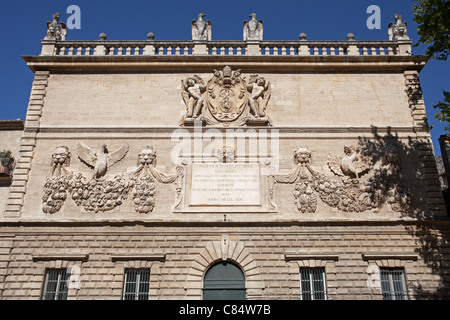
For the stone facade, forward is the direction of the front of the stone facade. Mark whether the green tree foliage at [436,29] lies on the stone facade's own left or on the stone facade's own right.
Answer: on the stone facade's own left

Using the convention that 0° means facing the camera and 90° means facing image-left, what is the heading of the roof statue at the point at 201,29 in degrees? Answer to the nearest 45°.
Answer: approximately 0°

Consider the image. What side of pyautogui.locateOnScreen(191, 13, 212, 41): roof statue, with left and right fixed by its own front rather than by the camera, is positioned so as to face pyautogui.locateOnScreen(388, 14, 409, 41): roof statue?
left

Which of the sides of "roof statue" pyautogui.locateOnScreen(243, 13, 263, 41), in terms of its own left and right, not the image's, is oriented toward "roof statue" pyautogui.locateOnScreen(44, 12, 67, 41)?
right

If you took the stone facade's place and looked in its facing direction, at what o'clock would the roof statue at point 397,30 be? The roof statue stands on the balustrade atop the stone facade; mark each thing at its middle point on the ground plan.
The roof statue is roughly at 9 o'clock from the stone facade.

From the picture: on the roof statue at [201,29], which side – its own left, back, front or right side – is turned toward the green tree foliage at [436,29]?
left

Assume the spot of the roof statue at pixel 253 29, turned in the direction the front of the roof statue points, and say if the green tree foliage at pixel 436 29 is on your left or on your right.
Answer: on your left
